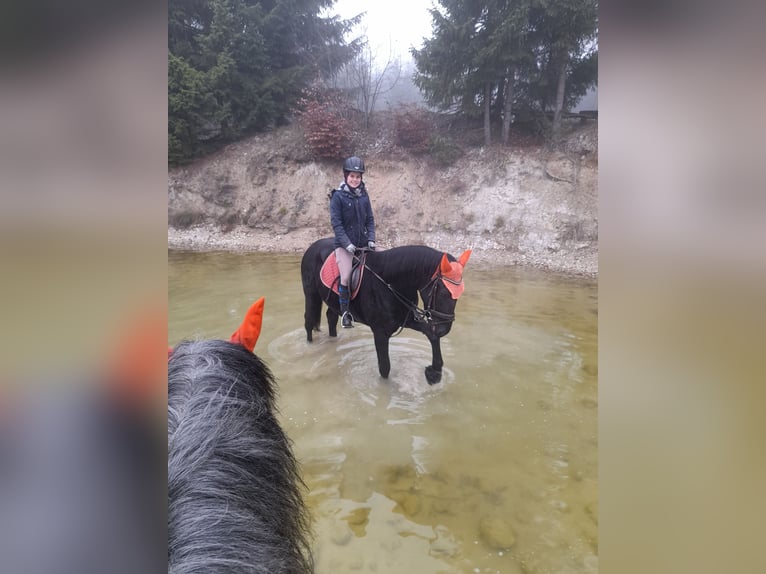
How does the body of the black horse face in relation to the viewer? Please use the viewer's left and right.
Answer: facing the viewer and to the right of the viewer

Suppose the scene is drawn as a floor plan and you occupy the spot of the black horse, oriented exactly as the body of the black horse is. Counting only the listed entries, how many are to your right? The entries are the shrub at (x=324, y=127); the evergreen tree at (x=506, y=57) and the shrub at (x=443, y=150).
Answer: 0

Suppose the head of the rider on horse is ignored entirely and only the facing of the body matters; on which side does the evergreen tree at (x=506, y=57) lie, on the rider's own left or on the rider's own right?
on the rider's own left

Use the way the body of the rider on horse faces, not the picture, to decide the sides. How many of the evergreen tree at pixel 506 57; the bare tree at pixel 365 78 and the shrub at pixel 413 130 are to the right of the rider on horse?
0

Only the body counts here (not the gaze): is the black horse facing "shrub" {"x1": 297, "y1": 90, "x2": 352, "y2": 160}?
no

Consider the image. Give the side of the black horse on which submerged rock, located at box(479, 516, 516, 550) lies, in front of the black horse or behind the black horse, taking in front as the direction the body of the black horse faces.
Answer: in front

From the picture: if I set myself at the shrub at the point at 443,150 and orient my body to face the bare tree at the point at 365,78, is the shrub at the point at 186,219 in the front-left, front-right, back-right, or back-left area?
front-left

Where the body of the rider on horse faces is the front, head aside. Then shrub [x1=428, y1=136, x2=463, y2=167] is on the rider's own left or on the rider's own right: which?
on the rider's own left

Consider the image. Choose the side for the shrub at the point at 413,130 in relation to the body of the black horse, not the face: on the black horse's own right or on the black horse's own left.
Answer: on the black horse's own left

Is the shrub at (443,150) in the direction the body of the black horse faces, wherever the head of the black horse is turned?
no

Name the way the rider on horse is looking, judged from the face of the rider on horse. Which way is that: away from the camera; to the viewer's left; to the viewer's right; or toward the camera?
toward the camera

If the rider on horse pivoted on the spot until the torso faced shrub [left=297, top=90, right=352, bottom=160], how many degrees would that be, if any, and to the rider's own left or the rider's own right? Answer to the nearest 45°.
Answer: approximately 135° to the rider's own left
